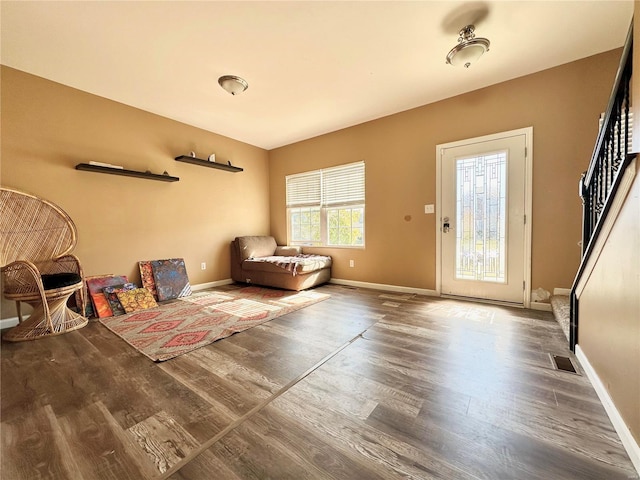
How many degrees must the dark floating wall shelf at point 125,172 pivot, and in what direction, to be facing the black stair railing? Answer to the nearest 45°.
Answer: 0° — it already faces it

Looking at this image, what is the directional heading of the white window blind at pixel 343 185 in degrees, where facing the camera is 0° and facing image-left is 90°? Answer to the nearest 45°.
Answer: approximately 45°

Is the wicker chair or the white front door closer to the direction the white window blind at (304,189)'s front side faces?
the wicker chair

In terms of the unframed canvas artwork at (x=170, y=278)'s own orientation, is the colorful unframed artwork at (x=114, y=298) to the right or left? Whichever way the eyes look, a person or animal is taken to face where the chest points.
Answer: on its right

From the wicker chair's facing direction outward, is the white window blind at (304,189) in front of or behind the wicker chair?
in front

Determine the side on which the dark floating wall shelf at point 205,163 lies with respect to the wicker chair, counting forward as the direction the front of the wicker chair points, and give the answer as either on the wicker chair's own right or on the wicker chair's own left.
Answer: on the wicker chair's own left

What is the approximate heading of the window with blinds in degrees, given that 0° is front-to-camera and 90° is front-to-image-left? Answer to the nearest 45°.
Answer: approximately 45°

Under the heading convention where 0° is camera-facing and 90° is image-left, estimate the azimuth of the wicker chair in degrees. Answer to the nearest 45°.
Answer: approximately 315°

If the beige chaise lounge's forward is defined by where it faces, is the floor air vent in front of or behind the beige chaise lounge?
in front

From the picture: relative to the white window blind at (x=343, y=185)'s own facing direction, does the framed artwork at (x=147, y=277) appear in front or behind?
in front

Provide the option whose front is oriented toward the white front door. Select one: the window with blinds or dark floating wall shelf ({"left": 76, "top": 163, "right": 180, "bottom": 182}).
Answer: the dark floating wall shelf

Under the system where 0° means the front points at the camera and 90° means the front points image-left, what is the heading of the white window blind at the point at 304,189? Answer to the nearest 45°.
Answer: approximately 45°

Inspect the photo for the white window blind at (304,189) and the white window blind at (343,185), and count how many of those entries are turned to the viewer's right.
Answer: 0
